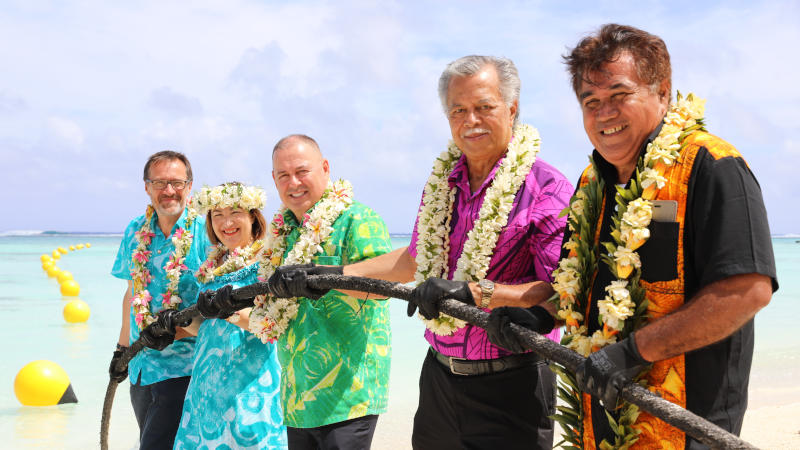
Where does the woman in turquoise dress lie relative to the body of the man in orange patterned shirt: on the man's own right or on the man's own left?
on the man's own right

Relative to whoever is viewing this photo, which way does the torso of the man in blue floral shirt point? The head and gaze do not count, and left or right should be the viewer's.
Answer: facing the viewer

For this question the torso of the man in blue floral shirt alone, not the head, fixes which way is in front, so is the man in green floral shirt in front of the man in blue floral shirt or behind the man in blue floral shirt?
in front

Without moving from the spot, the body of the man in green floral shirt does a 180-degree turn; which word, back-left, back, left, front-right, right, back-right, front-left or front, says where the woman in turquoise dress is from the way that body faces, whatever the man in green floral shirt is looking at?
left

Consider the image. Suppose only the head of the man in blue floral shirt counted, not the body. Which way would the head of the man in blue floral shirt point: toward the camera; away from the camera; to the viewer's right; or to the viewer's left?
toward the camera

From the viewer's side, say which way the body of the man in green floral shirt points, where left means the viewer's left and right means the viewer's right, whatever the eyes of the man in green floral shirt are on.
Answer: facing the viewer and to the left of the viewer

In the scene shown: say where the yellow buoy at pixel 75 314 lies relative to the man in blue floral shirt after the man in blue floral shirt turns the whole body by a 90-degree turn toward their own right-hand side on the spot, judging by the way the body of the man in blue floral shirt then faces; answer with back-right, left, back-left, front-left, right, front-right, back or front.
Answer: right

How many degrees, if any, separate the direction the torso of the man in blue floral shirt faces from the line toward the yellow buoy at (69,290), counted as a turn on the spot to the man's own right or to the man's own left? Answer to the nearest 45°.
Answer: approximately 180°

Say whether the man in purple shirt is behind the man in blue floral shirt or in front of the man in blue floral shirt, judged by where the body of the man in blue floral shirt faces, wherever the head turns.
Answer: in front

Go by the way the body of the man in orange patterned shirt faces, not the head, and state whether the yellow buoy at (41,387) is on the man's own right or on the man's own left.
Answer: on the man's own right

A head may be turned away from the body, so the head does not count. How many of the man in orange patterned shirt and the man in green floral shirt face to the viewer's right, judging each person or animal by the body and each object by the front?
0

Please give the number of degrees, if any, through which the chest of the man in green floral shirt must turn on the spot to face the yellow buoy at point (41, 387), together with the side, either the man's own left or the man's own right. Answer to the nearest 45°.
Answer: approximately 90° to the man's own right

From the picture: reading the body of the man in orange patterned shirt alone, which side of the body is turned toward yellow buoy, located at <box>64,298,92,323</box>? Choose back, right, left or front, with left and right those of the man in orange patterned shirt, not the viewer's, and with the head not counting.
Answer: right

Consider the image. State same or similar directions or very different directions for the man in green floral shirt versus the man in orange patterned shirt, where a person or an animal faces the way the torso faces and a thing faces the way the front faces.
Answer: same or similar directions

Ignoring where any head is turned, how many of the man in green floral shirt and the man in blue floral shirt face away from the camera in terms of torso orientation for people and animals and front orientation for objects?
0
